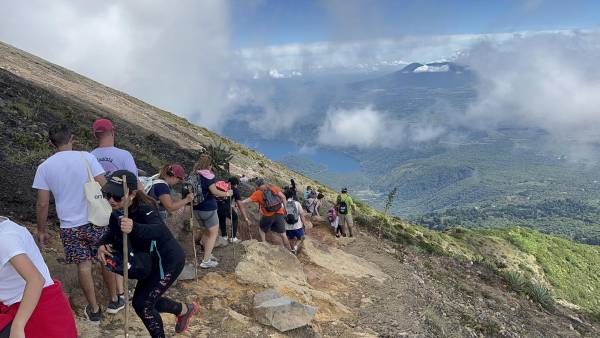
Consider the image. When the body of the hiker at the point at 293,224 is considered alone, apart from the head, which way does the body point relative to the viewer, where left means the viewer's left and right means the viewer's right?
facing away from the viewer

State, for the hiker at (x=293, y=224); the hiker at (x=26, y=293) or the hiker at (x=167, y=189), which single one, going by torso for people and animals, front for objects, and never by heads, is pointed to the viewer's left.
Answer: the hiker at (x=26, y=293)

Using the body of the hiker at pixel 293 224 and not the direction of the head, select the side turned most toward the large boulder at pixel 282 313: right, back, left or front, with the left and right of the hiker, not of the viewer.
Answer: back

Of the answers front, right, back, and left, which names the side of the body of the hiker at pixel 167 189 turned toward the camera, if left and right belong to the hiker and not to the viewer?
right

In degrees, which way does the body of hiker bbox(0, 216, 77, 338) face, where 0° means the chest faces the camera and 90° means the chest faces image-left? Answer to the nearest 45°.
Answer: approximately 90°

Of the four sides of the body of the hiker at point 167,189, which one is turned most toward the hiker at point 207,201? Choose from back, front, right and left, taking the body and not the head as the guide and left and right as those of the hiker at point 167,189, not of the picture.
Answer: front

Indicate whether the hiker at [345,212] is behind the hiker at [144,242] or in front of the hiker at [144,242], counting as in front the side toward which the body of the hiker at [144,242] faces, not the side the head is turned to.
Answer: behind

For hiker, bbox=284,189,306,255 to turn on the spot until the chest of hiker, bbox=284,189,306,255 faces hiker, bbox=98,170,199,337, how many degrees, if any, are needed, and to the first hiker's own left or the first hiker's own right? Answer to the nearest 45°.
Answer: approximately 180°

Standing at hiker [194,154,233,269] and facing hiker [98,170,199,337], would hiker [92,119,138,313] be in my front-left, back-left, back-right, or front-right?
front-right
